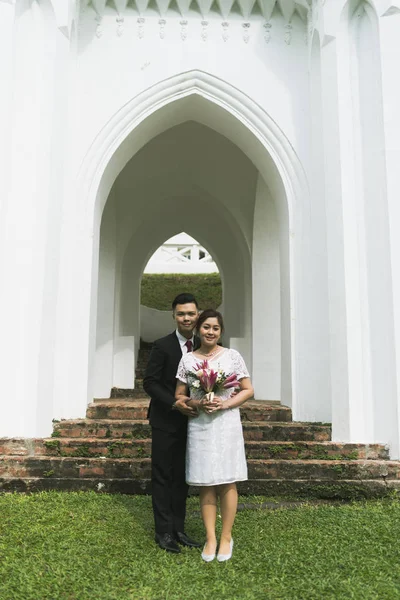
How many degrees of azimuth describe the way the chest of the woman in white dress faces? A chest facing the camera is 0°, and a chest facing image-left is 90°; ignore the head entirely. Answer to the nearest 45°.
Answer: approximately 0°

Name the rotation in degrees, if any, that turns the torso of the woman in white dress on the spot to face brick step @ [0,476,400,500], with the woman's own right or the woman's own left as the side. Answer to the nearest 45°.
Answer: approximately 180°

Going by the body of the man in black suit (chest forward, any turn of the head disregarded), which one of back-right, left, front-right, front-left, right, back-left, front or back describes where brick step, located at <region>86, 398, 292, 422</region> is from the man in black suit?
back-left

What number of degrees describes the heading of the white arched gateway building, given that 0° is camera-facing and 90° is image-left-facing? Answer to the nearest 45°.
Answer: approximately 0°

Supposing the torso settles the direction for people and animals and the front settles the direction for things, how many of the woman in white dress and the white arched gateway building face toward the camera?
2

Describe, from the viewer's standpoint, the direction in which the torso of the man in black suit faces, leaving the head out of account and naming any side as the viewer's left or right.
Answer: facing the viewer and to the right of the viewer

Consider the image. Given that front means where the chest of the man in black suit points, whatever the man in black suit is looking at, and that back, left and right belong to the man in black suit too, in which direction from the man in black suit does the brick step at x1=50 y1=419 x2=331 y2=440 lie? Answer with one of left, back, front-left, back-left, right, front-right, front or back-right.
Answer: back-left
